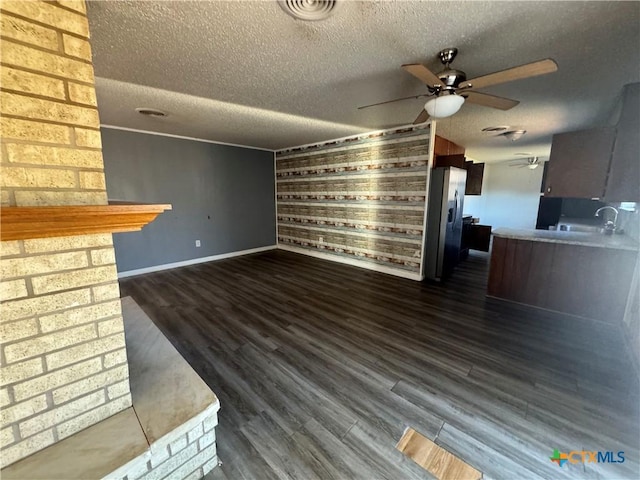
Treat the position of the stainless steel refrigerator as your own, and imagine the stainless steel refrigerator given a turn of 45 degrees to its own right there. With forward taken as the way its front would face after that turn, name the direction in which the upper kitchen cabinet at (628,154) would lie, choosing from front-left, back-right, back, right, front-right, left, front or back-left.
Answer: front-left

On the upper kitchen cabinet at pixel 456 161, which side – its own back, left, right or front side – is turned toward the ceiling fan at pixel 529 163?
left

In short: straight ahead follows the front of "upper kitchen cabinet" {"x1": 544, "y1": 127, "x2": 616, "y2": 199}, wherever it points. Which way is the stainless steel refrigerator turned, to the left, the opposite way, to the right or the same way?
to the left

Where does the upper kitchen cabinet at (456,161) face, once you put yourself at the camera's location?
facing the viewer and to the right of the viewer

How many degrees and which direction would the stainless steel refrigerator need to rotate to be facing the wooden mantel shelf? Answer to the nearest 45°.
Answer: approximately 45° to its right

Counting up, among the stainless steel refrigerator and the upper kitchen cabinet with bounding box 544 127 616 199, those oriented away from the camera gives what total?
0

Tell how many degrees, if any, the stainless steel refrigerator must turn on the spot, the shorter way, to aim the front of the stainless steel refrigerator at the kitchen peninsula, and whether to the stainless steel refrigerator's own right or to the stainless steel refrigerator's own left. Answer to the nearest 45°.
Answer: approximately 45° to the stainless steel refrigerator's own right

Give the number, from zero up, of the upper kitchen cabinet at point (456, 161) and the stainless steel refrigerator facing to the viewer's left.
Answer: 0

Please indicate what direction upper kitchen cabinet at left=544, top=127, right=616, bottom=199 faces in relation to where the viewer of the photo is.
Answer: facing the viewer and to the left of the viewer

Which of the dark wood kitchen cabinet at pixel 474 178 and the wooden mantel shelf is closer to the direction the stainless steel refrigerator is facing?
the wooden mantel shelf

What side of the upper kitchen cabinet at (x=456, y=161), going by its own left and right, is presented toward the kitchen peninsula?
front
